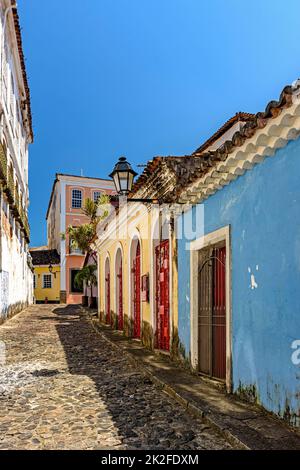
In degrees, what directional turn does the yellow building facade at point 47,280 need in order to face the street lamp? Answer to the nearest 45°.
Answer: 0° — it already faces it

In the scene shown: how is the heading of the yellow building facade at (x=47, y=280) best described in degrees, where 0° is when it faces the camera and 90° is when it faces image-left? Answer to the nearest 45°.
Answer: approximately 0°
